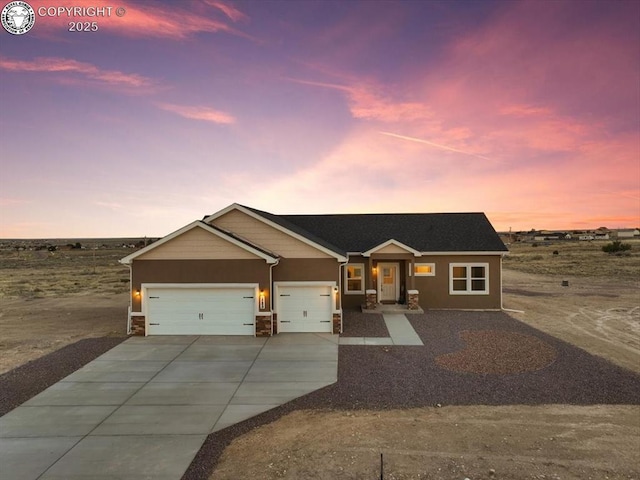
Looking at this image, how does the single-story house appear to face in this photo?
toward the camera
